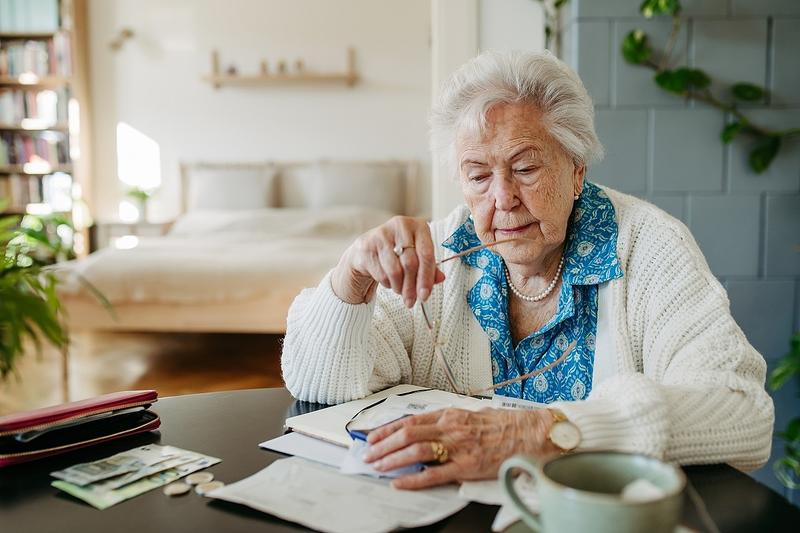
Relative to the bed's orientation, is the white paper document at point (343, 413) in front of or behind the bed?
in front

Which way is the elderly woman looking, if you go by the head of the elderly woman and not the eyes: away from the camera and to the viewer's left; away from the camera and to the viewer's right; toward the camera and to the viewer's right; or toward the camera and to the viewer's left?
toward the camera and to the viewer's left

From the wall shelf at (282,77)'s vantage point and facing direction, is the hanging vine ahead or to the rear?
ahead

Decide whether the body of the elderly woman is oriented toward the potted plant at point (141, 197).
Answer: no

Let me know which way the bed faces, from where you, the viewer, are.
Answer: facing the viewer

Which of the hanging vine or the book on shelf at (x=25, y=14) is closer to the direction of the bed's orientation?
the hanging vine

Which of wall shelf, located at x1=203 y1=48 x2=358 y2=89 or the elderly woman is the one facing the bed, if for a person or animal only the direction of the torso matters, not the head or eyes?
the wall shelf

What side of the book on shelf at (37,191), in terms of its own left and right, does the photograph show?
front

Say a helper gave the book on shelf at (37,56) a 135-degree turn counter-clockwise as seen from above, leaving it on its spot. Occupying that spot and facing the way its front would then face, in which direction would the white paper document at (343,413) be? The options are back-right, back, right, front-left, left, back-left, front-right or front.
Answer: back-right

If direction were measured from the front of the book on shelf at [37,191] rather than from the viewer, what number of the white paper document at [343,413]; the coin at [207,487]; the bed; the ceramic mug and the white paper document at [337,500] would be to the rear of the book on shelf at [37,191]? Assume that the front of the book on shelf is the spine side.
0

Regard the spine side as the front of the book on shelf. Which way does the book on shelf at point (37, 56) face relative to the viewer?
toward the camera

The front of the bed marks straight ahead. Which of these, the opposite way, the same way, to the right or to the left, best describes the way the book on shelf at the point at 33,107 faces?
the same way
